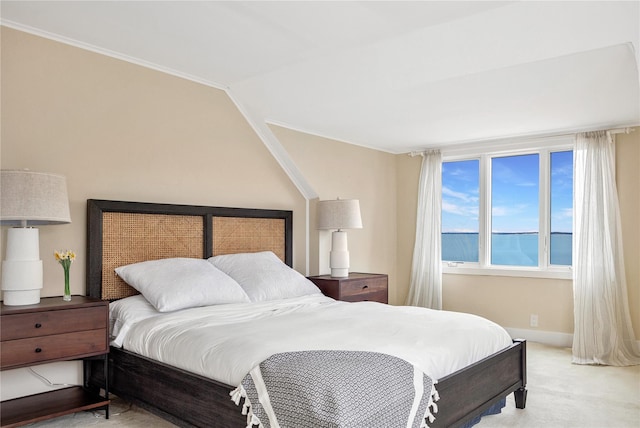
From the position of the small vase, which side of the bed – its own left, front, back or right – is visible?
right

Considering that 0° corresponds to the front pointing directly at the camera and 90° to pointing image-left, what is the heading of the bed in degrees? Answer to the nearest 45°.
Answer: approximately 315°

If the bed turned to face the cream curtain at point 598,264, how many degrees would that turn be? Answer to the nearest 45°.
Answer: approximately 45° to its left

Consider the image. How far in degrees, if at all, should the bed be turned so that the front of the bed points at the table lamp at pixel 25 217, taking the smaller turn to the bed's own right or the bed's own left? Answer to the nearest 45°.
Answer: approximately 90° to the bed's own right

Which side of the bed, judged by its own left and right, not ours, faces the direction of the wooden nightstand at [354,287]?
left

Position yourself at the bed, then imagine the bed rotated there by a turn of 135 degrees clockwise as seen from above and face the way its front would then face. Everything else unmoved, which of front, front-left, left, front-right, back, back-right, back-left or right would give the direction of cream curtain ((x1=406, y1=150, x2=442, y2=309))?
back-right
